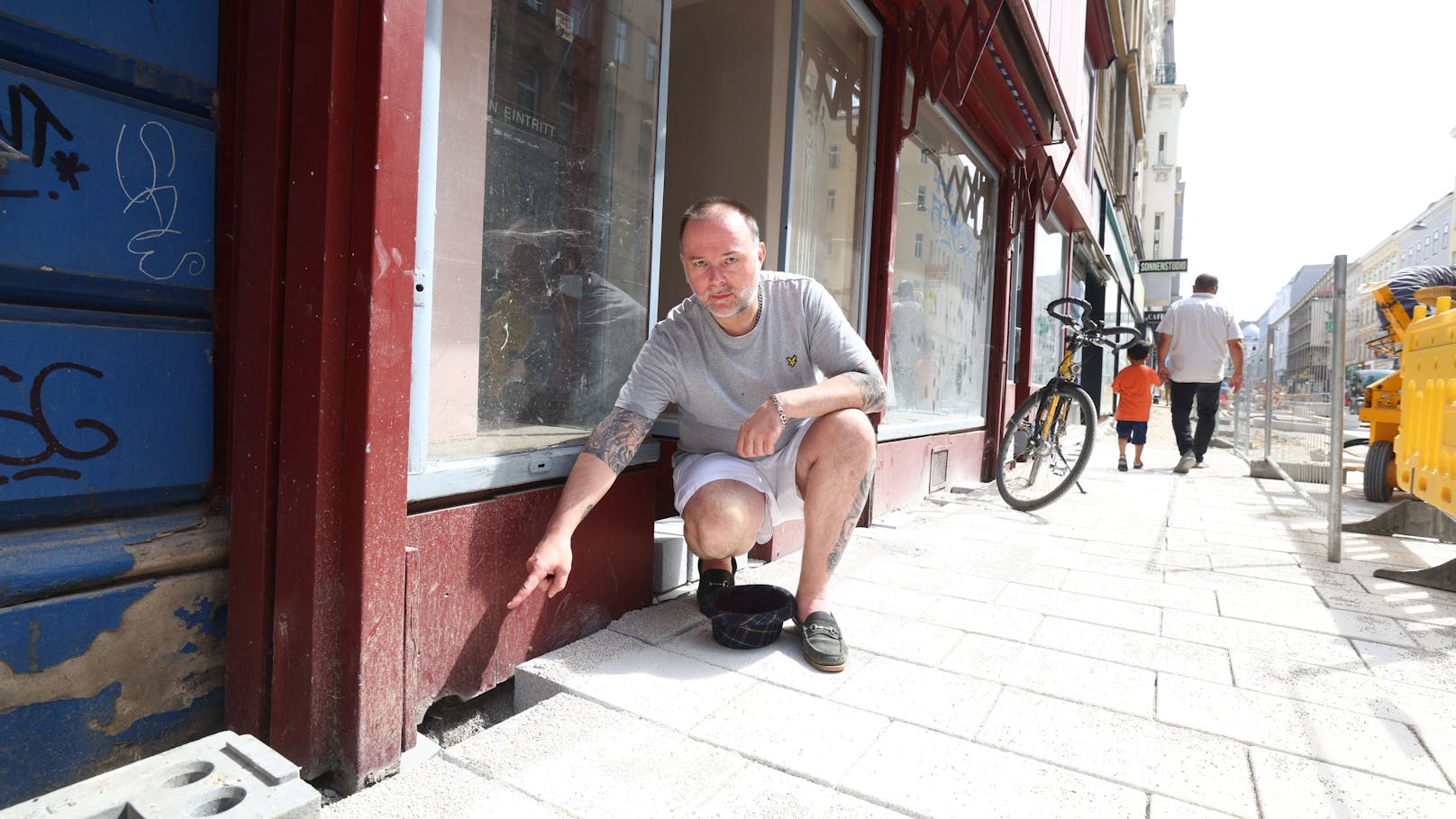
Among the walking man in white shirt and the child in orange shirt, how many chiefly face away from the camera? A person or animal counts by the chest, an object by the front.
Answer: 2

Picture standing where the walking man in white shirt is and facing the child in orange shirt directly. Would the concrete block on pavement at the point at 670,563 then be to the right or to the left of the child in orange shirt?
left

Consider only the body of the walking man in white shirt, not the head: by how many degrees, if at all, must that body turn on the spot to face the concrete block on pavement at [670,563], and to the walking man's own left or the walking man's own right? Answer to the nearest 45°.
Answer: approximately 180°

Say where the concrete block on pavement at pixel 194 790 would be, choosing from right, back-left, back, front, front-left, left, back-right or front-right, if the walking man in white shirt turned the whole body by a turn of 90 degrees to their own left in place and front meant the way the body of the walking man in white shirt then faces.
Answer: left

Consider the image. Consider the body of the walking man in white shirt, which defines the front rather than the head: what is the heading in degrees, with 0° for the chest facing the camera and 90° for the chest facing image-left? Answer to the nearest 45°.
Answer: approximately 180°

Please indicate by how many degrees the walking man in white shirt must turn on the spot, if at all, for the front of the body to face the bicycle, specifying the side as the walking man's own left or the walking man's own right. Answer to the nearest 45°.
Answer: approximately 180°

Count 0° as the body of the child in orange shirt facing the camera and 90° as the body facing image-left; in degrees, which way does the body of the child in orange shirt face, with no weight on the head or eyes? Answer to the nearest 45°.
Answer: approximately 180°

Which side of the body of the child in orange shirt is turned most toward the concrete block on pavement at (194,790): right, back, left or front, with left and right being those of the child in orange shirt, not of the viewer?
back

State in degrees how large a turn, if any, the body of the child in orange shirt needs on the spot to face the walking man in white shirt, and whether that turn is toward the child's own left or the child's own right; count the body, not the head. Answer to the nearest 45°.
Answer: approximately 90° to the child's own right

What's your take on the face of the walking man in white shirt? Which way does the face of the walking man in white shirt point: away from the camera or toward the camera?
away from the camera

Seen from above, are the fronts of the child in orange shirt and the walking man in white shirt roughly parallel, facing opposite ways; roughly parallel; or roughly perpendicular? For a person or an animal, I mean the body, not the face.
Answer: roughly parallel

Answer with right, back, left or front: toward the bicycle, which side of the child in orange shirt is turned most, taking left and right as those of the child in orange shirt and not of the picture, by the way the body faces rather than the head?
back

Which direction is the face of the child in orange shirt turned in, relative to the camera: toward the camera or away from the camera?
away from the camera

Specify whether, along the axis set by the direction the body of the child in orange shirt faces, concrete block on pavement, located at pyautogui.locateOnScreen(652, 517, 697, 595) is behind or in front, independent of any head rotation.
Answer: behind
